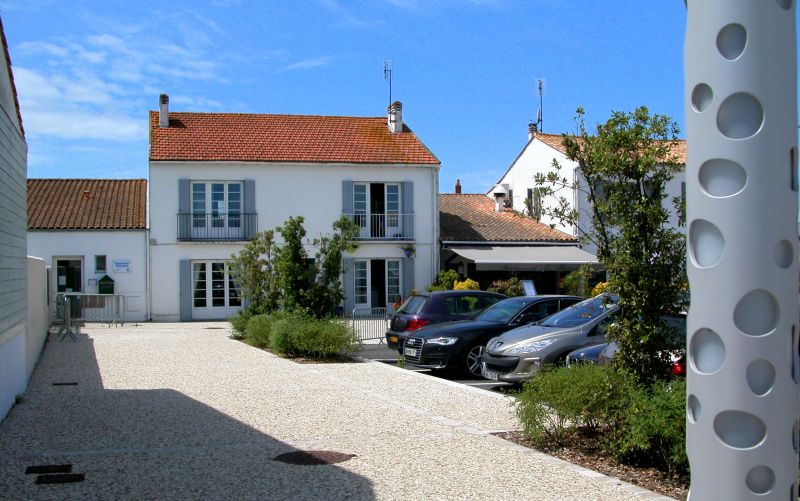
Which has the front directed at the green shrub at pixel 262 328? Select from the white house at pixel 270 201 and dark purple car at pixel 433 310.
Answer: the white house

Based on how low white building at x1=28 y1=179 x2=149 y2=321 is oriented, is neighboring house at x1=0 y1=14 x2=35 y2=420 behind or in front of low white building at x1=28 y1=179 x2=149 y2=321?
in front

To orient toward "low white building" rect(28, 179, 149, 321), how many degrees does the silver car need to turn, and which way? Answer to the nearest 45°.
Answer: approximately 90° to its right

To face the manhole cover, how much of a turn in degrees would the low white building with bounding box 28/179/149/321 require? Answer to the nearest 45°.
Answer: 0° — it already faces it

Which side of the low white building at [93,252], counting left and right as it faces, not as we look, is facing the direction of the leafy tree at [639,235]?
front

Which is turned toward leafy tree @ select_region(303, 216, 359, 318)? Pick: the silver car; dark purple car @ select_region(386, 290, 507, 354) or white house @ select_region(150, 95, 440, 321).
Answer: the white house

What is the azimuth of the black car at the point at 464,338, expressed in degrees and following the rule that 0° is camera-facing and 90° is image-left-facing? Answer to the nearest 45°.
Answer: approximately 45°

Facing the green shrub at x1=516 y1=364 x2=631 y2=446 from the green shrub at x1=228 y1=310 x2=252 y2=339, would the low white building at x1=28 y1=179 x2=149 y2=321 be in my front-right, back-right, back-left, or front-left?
back-right

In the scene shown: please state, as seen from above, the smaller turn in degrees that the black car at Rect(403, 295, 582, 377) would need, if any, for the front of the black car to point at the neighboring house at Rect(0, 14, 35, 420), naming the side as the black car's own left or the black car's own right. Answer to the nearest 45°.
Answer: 0° — it already faces it

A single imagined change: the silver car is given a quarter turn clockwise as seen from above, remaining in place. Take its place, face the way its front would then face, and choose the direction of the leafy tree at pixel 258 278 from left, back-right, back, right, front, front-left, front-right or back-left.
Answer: front

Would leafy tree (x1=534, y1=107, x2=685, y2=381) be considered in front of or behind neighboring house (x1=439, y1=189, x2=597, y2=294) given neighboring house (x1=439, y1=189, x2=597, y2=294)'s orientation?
in front

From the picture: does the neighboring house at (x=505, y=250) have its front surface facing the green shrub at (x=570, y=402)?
yes

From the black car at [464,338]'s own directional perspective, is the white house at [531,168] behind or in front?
behind

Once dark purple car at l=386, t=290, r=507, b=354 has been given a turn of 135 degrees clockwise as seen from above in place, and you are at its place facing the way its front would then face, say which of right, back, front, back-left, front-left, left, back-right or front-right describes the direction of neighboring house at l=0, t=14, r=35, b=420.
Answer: front-right

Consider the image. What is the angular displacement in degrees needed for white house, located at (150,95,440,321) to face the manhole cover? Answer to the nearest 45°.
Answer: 0° — it already faces it

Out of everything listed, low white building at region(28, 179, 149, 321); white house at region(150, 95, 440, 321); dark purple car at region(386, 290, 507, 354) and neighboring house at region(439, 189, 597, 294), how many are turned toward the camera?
3
